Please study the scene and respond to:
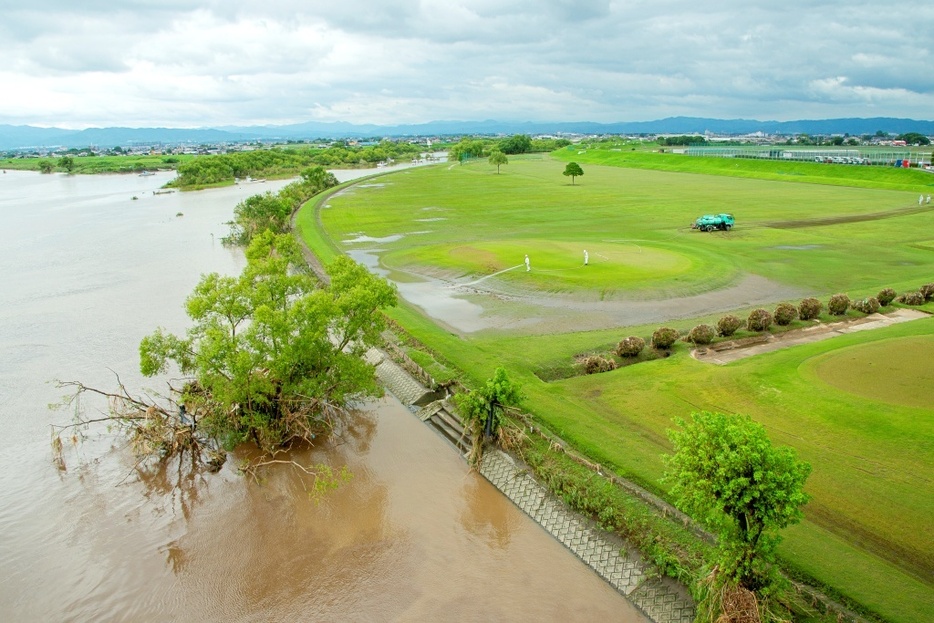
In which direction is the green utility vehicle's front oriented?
to the viewer's right

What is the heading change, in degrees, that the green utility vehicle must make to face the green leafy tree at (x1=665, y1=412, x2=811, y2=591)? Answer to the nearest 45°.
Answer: approximately 90° to its right

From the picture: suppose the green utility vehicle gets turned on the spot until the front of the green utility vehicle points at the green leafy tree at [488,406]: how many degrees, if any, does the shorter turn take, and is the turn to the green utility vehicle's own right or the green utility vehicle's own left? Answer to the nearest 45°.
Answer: approximately 90° to the green utility vehicle's own right

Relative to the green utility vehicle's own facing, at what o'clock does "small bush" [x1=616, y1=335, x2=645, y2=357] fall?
The small bush is roughly at 3 o'clock from the green utility vehicle.

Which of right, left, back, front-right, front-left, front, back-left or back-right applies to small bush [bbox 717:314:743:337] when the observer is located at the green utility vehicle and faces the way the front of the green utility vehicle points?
right

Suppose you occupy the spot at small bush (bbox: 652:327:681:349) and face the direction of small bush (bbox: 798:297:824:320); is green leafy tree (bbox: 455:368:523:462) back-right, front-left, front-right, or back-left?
back-right

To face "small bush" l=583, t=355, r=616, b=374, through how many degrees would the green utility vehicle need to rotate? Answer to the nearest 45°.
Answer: approximately 90° to its right

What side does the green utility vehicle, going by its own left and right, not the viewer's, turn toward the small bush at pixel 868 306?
right

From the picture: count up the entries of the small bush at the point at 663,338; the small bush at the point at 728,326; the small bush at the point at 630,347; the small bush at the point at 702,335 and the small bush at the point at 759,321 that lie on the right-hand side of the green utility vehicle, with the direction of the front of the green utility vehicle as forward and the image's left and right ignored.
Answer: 5
